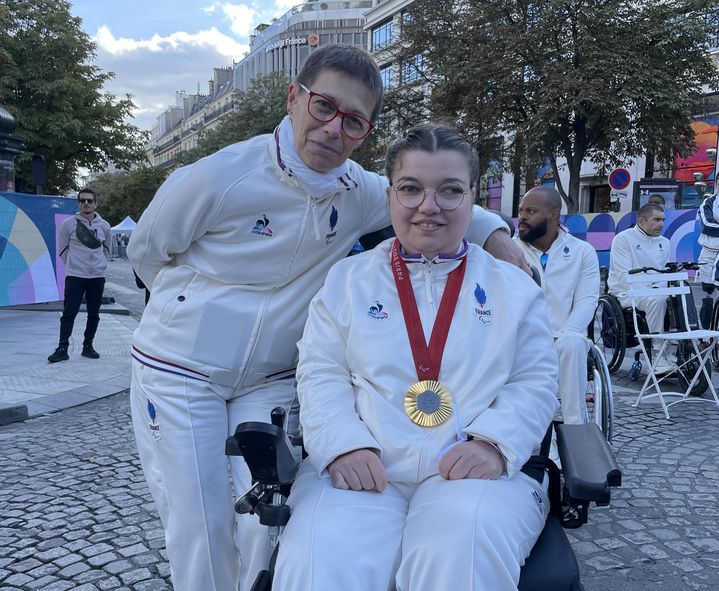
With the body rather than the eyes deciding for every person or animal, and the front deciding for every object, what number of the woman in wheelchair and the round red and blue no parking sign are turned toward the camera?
2

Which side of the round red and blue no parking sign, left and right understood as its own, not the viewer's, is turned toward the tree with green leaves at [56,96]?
right

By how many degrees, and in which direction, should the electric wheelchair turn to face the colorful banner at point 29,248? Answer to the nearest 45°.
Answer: approximately 135° to its right

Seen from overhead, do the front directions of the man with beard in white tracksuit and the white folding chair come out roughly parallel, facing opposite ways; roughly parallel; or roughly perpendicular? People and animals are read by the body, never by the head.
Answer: roughly perpendicular

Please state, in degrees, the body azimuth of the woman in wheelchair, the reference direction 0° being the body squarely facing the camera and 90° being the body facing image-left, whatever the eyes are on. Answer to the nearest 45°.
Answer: approximately 0°

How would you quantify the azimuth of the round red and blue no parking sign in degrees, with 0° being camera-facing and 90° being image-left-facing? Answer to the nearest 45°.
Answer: approximately 0°

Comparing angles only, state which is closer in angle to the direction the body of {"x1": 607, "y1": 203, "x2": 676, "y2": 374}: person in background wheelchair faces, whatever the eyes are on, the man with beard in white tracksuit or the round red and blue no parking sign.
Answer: the man with beard in white tracksuit

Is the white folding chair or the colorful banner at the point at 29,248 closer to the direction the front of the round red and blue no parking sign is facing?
the white folding chair

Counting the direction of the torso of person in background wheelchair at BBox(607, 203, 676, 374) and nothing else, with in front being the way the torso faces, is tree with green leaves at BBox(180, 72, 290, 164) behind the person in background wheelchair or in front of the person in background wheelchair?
behind

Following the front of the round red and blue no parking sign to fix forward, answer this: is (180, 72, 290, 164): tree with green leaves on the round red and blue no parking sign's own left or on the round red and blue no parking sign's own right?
on the round red and blue no parking sign's own right
